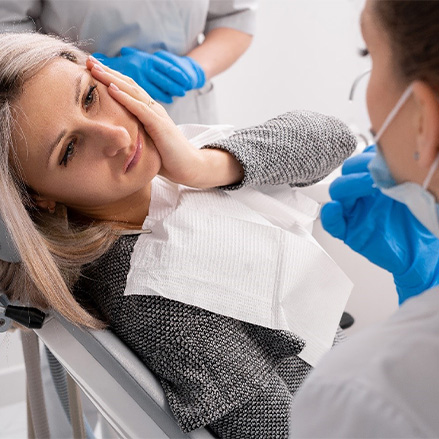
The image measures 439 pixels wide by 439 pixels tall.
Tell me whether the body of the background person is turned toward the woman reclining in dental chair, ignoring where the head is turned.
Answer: yes

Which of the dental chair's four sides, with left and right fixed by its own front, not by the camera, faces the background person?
left

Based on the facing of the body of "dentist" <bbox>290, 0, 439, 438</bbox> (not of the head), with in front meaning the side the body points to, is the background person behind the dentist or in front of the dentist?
in front

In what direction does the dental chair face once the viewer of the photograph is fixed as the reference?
facing to the right of the viewer

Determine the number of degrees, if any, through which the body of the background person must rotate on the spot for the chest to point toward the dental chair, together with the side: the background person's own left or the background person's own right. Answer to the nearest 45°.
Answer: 0° — they already face it

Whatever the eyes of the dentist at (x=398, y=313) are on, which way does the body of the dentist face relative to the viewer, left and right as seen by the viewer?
facing away from the viewer and to the left of the viewer

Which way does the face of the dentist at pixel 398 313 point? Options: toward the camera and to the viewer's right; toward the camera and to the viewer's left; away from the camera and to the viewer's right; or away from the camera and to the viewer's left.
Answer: away from the camera and to the viewer's left
